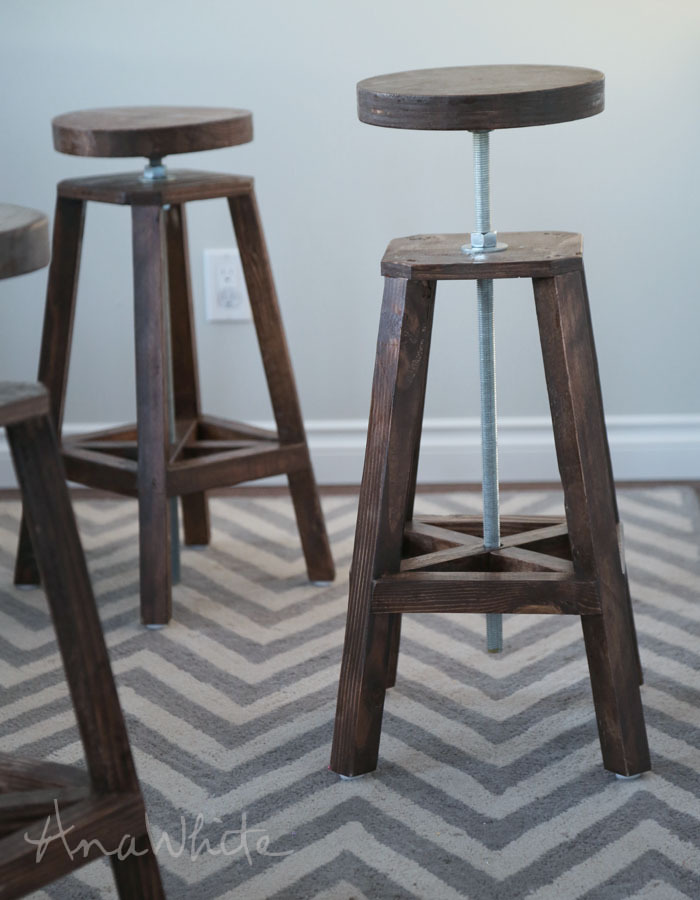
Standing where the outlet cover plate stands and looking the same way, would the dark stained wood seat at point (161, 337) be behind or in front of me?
in front

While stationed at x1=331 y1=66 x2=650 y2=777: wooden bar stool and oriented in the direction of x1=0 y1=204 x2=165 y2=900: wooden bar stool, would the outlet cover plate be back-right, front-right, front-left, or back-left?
back-right

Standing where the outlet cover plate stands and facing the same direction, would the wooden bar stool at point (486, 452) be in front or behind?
in front

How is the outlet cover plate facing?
toward the camera

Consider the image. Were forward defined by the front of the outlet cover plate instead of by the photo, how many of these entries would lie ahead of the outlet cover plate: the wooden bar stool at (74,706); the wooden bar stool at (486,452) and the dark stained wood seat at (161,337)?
3
